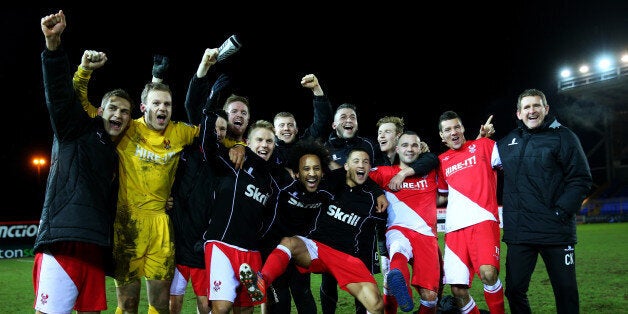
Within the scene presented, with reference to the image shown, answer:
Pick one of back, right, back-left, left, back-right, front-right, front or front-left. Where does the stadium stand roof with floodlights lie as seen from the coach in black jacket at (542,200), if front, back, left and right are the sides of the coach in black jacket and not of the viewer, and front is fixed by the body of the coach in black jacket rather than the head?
back-right

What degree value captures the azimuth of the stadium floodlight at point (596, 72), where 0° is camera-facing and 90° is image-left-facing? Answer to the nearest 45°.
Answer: approximately 45°

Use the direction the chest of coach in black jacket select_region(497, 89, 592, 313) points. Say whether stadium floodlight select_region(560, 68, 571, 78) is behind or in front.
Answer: behind

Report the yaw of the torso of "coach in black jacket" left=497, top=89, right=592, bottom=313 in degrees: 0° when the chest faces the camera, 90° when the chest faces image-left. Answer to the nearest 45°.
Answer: approximately 45°

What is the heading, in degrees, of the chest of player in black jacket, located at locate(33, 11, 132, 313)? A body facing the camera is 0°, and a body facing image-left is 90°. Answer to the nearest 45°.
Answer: approximately 315°
